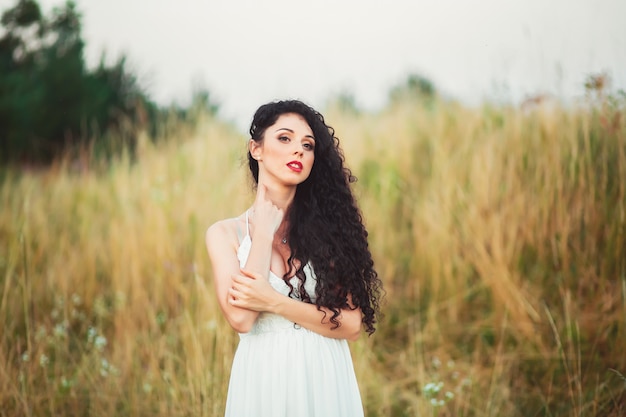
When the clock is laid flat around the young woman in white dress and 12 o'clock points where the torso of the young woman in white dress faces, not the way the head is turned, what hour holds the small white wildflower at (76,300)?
The small white wildflower is roughly at 5 o'clock from the young woman in white dress.

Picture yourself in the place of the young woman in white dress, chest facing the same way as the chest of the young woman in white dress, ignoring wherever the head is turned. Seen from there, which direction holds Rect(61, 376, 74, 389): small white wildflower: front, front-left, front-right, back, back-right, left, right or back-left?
back-right

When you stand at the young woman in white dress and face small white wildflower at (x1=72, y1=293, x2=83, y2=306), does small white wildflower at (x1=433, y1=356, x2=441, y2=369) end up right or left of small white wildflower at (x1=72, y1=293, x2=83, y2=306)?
right

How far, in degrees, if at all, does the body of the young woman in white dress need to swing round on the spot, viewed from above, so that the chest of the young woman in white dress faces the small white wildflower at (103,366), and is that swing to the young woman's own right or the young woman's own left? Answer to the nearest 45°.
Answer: approximately 135° to the young woman's own right

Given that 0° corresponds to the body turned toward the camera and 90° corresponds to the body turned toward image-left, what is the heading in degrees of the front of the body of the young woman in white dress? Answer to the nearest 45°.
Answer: approximately 0°

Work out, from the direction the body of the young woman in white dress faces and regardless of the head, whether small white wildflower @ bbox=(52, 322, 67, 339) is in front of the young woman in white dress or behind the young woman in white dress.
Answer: behind
